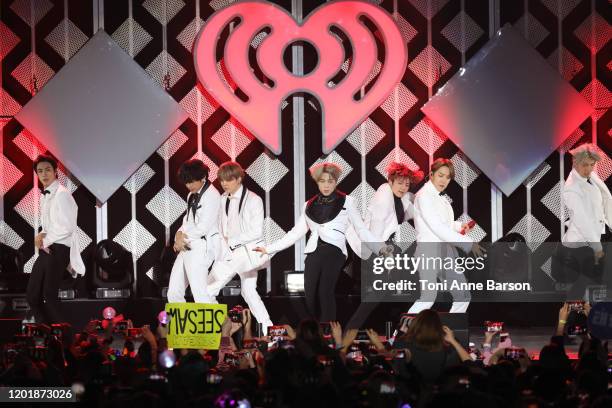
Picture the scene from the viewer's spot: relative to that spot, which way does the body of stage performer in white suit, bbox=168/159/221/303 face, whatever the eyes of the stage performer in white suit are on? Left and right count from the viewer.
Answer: facing the viewer and to the left of the viewer

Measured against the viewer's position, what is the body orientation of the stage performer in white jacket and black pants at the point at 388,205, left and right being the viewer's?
facing the viewer and to the right of the viewer

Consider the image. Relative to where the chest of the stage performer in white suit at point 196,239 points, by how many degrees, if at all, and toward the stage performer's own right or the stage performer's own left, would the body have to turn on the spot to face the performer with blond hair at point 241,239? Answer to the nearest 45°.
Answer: approximately 135° to the stage performer's own left

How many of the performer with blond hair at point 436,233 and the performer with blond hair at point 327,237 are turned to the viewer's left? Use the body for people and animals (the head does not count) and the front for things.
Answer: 0

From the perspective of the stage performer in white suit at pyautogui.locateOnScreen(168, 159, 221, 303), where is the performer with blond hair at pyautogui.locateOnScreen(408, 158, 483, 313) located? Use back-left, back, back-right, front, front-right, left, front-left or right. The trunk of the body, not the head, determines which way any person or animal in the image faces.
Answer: back-left

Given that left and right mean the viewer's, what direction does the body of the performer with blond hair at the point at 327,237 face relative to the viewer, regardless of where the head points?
facing the viewer

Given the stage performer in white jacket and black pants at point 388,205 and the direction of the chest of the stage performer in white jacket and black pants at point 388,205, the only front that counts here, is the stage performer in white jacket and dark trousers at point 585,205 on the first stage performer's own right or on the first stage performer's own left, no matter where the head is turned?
on the first stage performer's own left

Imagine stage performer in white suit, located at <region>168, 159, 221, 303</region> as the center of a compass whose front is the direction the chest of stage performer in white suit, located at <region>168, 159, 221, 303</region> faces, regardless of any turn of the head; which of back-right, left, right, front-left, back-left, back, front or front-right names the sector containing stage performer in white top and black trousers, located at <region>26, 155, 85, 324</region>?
front-right
